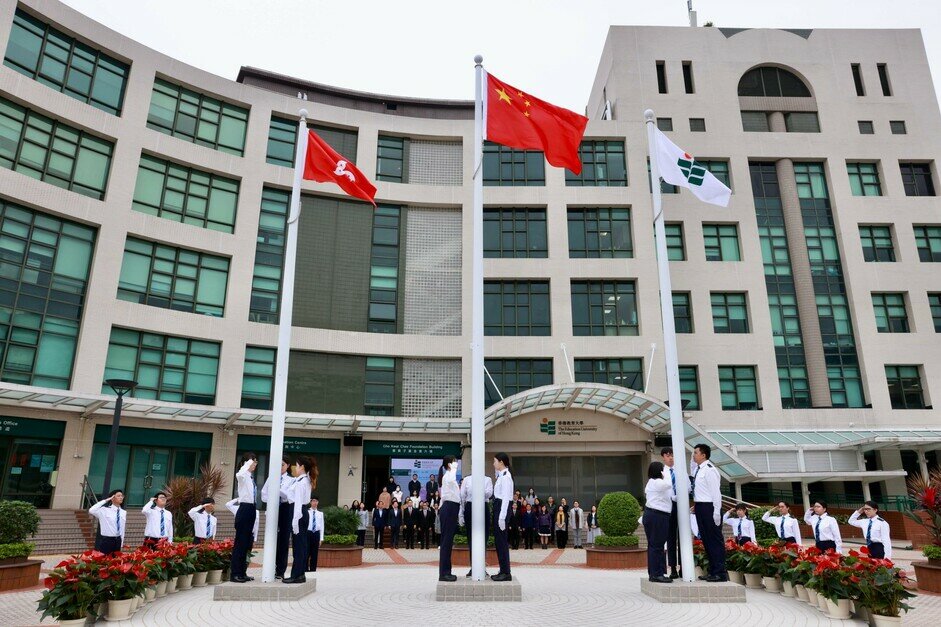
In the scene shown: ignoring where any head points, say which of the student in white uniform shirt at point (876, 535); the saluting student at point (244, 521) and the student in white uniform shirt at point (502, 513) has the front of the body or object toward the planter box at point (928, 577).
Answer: the saluting student

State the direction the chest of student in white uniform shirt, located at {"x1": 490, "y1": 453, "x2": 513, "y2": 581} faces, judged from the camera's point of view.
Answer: to the viewer's left

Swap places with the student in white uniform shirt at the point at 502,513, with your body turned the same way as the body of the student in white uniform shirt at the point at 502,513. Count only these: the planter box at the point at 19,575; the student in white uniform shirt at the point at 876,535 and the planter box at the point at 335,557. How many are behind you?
1

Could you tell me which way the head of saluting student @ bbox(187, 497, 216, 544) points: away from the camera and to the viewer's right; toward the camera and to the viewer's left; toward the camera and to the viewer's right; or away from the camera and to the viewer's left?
toward the camera and to the viewer's right

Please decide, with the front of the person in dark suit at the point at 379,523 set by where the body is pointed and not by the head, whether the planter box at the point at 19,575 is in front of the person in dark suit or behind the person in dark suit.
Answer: in front

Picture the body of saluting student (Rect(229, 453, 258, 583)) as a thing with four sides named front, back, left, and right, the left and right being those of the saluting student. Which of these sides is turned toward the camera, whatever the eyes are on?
right

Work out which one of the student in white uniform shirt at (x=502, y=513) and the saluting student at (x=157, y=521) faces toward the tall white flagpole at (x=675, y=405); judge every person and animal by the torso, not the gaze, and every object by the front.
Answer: the saluting student

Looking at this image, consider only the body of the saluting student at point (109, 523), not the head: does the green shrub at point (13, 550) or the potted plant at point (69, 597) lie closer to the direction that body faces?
the potted plant

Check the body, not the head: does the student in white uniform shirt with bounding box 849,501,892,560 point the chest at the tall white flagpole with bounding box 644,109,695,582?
yes

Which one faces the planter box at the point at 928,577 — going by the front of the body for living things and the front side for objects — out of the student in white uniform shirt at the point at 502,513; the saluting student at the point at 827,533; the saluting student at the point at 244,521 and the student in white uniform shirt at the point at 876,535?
the saluting student at the point at 244,521

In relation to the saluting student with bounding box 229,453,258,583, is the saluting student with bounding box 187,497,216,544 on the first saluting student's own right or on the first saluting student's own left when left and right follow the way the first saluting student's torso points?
on the first saluting student's own left
